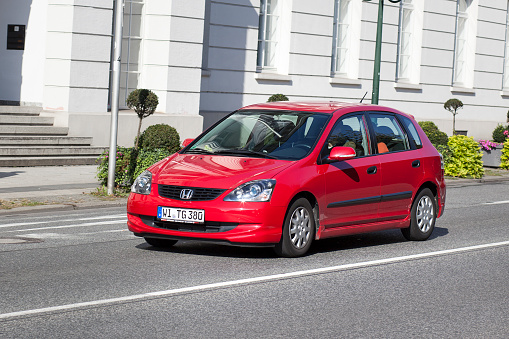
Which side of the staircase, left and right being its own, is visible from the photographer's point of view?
front

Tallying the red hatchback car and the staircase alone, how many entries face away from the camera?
0

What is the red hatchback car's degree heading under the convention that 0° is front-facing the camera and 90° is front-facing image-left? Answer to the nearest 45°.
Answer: approximately 45°

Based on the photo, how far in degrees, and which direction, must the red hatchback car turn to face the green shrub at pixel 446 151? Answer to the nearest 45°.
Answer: approximately 135° to its right

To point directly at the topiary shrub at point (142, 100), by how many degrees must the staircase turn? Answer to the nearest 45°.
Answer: approximately 45° to its left
